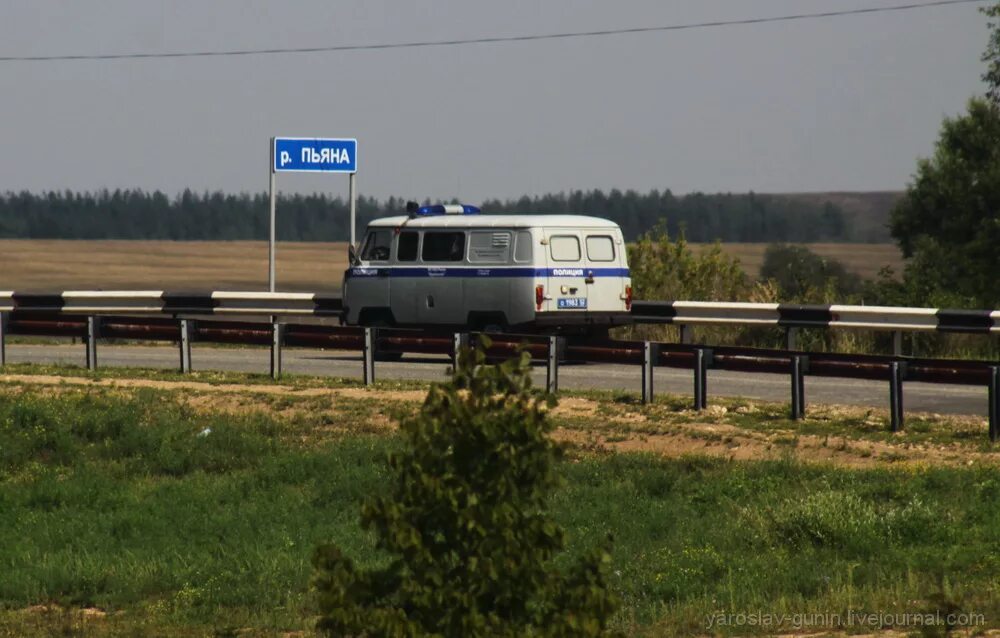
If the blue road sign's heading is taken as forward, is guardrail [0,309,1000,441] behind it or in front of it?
in front

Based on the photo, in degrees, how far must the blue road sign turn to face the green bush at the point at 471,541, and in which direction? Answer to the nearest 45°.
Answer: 0° — it already faces it

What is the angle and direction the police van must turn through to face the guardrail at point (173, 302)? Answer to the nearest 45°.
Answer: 0° — it already faces it

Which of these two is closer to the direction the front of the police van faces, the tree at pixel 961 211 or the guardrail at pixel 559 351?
the tree

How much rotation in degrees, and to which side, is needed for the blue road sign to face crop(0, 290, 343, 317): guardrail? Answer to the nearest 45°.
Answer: approximately 45° to its right

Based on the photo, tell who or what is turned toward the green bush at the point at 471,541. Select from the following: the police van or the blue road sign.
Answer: the blue road sign

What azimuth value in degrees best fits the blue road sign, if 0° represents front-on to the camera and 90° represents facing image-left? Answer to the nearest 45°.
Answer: approximately 0°

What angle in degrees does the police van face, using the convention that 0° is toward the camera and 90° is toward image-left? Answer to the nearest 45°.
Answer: approximately 135°

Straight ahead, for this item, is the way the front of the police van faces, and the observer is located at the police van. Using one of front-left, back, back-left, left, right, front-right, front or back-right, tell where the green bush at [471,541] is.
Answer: back-left

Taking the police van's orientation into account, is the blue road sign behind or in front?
in front

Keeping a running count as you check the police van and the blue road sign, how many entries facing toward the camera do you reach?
1

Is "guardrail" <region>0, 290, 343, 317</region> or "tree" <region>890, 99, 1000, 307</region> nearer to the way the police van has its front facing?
the guardrail
